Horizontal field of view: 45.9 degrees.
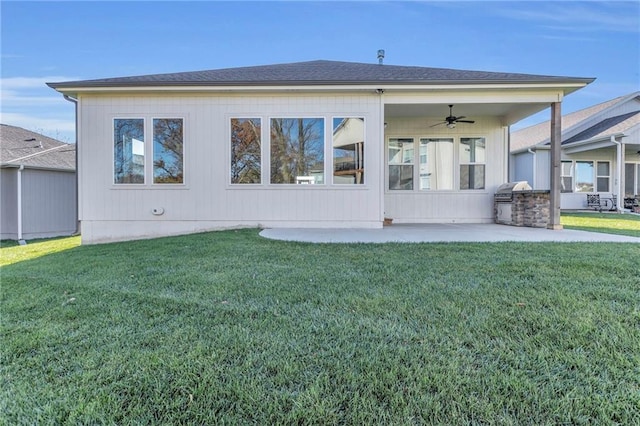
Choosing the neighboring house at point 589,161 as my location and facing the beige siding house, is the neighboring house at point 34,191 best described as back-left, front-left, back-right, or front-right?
front-right

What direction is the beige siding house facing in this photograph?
away from the camera

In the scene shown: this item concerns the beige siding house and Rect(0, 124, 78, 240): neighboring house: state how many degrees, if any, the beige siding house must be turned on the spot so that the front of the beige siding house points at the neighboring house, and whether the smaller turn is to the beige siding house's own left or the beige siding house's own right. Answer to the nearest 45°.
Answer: approximately 45° to the beige siding house's own left

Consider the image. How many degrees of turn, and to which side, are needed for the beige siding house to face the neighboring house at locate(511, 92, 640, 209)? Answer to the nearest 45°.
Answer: approximately 45° to its right

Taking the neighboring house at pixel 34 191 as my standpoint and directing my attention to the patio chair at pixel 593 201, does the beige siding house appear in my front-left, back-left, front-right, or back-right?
front-right

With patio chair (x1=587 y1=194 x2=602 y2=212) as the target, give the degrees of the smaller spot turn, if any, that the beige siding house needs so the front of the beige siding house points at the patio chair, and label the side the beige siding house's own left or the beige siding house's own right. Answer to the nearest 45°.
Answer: approximately 45° to the beige siding house's own right
